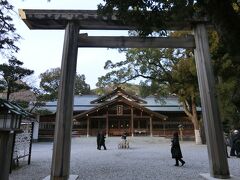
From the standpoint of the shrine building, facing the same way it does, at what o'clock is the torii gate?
The torii gate is roughly at 12 o'clock from the shrine building.

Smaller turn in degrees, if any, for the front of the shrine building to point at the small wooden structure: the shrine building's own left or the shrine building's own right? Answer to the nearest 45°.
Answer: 0° — it already faces it

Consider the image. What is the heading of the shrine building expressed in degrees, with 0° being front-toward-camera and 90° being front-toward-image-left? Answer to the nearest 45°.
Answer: approximately 0°

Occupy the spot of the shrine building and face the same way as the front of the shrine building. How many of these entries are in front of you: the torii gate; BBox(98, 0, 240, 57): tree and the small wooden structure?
3

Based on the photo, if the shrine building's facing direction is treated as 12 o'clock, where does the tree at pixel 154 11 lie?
The tree is roughly at 12 o'clock from the shrine building.
